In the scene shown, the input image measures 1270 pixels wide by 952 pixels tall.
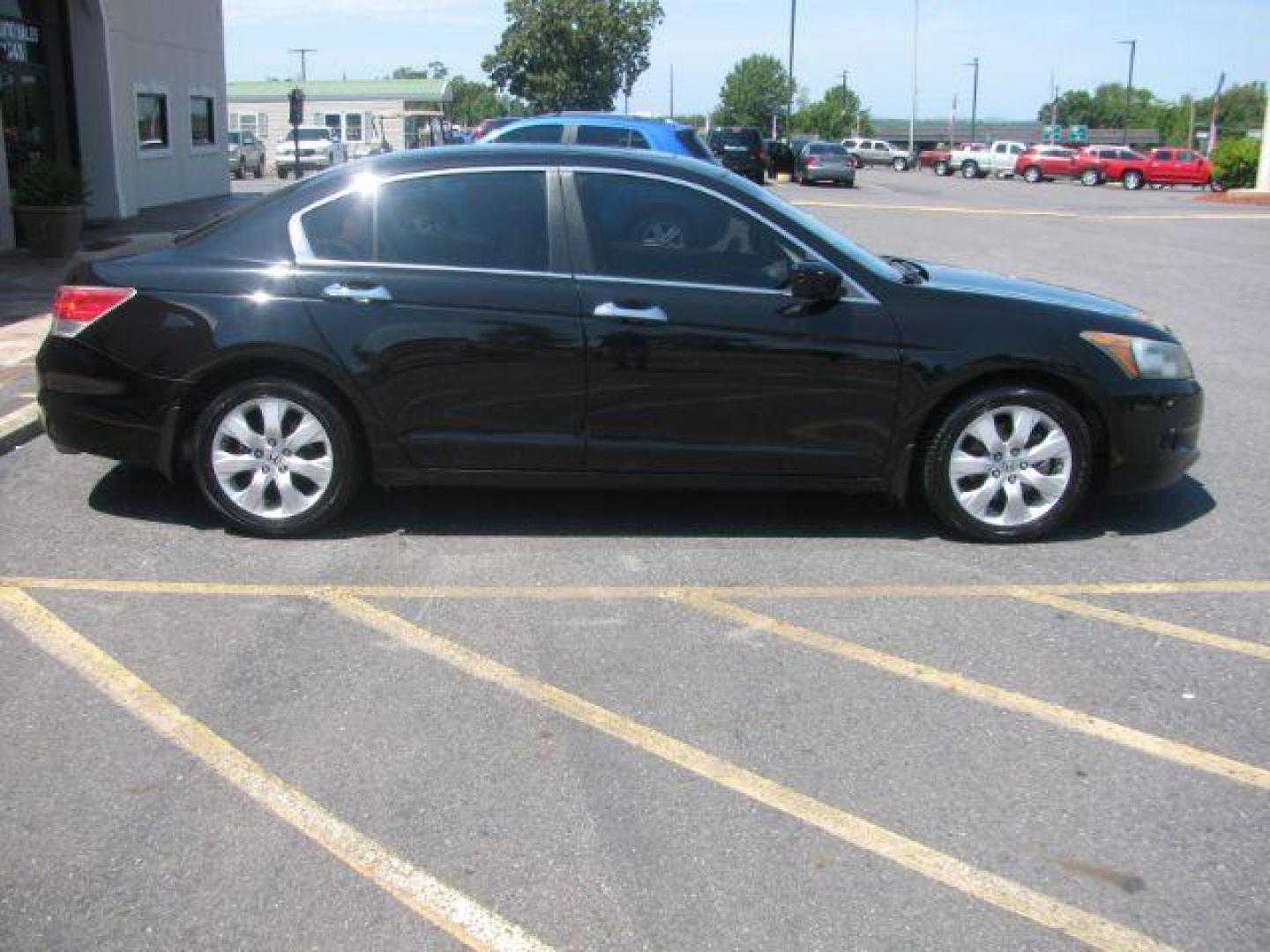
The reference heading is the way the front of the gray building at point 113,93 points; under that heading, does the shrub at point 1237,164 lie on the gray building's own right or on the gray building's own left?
on the gray building's own left

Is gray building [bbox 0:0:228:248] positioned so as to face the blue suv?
yes

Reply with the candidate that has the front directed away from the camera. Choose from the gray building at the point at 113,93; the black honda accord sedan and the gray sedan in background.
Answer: the gray sedan in background

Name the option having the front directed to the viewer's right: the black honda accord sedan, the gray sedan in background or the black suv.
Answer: the black honda accord sedan

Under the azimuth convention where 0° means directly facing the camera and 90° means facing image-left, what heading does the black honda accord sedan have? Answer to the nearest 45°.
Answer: approximately 270°

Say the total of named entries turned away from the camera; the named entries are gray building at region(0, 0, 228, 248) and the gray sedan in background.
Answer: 1

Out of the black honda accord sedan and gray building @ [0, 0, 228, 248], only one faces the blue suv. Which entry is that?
the gray building

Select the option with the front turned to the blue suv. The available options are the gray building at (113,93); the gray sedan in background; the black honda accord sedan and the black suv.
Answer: the gray building

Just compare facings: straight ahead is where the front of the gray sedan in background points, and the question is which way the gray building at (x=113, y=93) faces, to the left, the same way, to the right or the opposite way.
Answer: to the right

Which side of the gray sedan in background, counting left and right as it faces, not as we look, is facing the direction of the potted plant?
back

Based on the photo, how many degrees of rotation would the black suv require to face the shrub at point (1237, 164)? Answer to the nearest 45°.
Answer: approximately 90° to its right

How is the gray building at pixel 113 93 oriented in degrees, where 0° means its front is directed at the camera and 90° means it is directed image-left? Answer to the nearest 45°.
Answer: approximately 315°

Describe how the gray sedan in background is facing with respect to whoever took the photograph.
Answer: facing away from the viewer

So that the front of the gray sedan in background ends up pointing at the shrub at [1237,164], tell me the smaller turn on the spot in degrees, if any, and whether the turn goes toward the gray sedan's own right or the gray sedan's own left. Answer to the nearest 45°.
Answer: approximately 90° to the gray sedan's own right

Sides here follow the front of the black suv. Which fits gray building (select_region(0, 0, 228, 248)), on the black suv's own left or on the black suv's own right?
on the black suv's own left

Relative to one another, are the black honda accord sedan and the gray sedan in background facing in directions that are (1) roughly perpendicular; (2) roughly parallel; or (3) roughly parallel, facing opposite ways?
roughly perpendicular

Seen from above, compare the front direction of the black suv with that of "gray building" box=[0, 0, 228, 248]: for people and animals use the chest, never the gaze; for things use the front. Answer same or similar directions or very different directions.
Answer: very different directions
